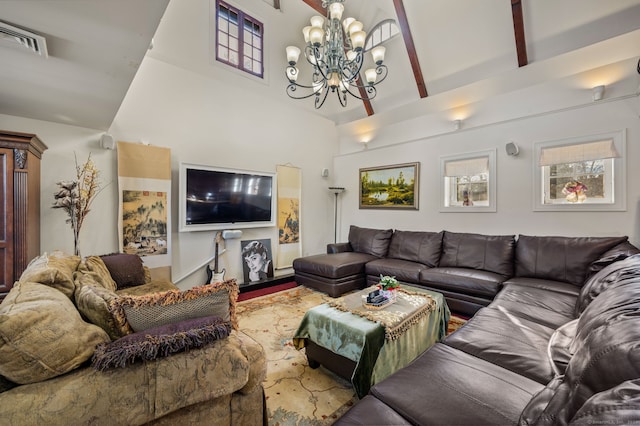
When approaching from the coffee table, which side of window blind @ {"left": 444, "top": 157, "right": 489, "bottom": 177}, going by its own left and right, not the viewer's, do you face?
front

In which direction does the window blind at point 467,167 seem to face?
toward the camera

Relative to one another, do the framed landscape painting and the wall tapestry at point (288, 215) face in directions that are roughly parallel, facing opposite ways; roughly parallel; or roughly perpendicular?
roughly perpendicular

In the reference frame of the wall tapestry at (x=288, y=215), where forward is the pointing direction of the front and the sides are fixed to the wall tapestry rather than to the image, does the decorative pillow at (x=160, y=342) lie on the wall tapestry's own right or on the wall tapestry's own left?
on the wall tapestry's own right

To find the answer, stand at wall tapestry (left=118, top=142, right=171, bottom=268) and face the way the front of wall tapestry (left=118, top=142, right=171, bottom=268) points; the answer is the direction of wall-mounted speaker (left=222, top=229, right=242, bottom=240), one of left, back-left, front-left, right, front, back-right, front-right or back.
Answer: front-left

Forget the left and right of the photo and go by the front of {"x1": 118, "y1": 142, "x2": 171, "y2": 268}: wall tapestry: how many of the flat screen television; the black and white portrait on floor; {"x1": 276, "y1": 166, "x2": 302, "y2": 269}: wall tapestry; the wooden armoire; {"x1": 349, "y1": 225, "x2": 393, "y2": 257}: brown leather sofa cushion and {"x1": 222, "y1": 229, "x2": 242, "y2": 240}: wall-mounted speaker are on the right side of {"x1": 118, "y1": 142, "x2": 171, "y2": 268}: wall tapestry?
1

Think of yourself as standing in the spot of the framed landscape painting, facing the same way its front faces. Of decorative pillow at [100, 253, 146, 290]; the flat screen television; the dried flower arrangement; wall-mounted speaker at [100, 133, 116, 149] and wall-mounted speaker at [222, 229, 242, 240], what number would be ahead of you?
5

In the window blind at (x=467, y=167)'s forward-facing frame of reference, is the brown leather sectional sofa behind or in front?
in front

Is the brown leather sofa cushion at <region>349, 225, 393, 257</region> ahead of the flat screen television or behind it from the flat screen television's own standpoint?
ahead

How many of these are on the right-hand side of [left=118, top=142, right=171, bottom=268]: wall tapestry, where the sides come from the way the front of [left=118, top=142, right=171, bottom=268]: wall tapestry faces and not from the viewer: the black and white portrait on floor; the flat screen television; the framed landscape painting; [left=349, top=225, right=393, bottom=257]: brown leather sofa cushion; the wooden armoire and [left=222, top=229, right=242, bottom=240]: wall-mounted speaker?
1

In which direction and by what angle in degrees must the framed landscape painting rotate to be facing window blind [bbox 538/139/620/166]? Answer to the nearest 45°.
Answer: approximately 90° to its left

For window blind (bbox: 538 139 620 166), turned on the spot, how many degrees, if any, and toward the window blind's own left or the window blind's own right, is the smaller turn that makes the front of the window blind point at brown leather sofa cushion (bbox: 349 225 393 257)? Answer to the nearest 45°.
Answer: approximately 90° to the window blind's own right

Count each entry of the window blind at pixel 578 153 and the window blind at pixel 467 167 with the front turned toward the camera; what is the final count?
2

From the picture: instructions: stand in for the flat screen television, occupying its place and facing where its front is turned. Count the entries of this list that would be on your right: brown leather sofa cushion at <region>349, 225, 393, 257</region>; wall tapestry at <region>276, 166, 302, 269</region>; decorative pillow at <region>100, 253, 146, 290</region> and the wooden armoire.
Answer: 2

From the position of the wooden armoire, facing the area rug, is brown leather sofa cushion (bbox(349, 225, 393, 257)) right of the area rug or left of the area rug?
left

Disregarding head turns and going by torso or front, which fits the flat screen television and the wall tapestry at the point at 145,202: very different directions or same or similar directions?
same or similar directions

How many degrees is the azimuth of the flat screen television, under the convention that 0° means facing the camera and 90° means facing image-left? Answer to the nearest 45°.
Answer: approximately 315°
